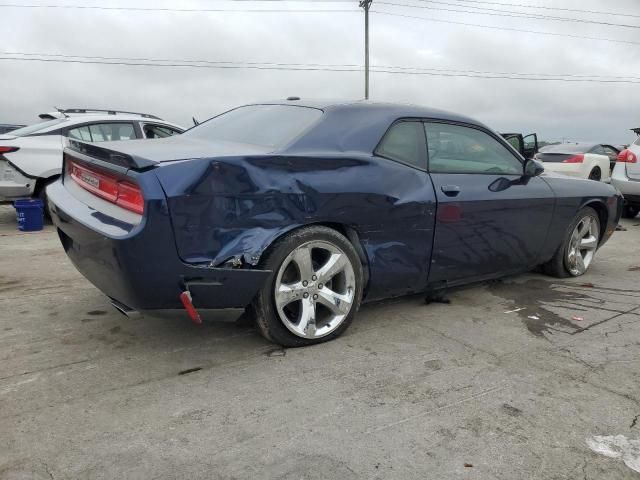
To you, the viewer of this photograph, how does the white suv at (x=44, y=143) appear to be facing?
facing away from the viewer and to the right of the viewer

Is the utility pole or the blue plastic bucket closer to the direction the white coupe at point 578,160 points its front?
the utility pole

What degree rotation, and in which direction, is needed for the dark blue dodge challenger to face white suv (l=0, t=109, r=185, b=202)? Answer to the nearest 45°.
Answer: approximately 90° to its left

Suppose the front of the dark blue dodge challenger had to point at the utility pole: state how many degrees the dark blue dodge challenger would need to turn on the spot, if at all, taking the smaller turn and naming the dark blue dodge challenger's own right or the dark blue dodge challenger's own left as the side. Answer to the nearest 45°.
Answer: approximately 45° to the dark blue dodge challenger's own left

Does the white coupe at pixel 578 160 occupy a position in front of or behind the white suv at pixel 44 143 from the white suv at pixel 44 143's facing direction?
in front

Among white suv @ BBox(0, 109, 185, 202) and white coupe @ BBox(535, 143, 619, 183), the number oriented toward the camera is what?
0

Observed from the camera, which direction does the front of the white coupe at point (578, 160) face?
facing away from the viewer and to the right of the viewer

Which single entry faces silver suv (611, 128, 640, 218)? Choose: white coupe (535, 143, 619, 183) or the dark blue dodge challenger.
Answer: the dark blue dodge challenger

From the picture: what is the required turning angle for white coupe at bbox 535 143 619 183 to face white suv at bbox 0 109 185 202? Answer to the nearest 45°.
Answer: approximately 180°

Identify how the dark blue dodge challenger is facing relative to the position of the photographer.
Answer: facing away from the viewer and to the right of the viewer
